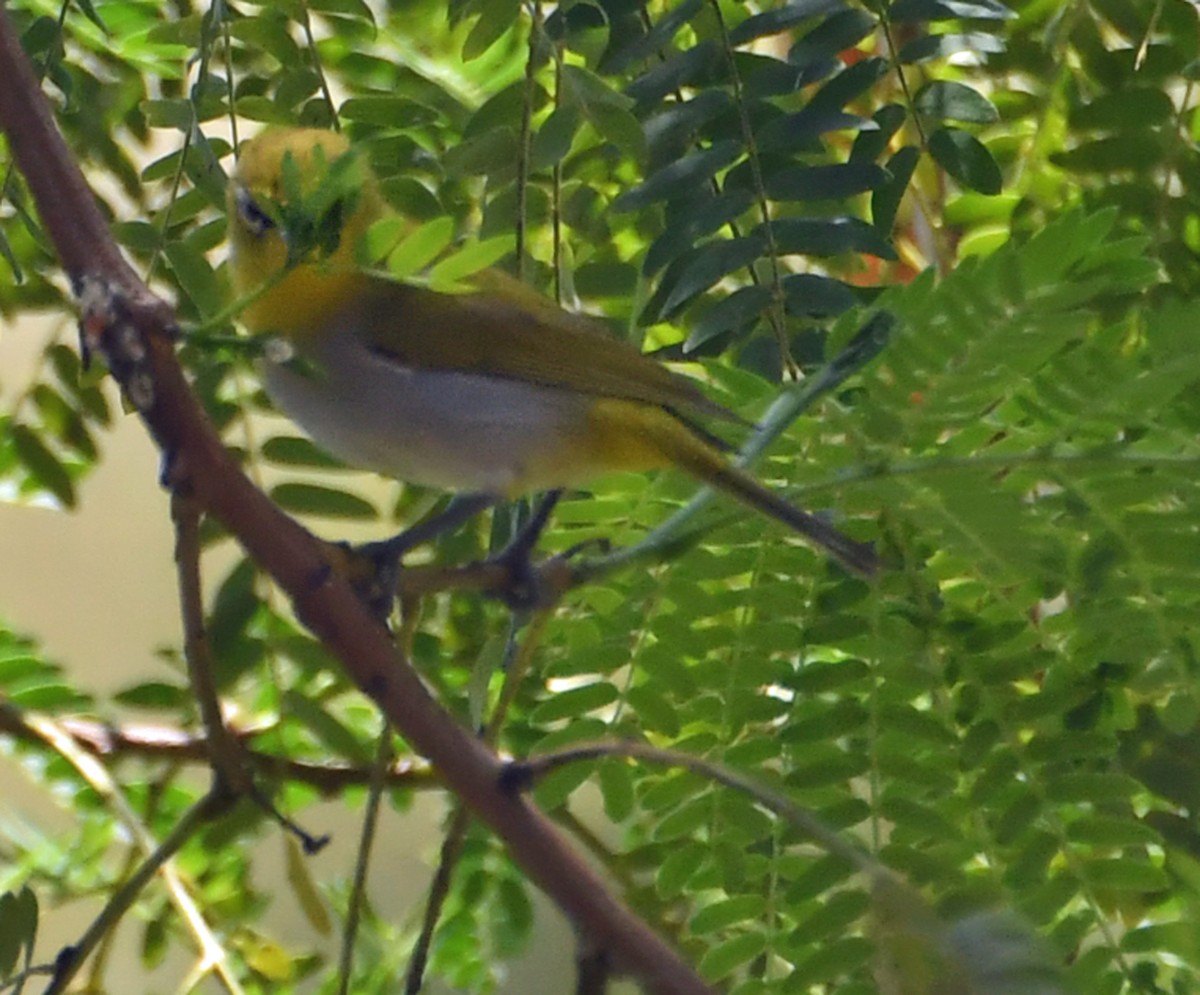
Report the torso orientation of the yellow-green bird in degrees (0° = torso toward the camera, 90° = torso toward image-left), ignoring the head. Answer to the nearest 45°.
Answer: approximately 90°
